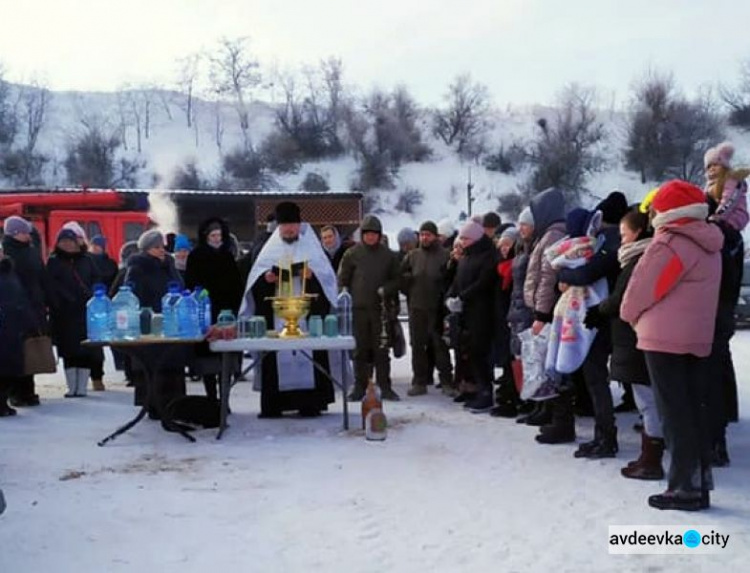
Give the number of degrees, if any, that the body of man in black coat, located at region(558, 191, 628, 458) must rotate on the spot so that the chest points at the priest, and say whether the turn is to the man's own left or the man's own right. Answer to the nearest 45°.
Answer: approximately 45° to the man's own right

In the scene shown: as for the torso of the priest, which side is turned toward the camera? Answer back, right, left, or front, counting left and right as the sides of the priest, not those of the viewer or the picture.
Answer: front

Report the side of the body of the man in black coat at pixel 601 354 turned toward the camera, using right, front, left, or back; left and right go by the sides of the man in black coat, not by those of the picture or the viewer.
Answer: left

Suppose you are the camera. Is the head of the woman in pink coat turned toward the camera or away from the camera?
away from the camera

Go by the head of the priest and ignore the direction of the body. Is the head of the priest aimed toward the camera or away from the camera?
toward the camera

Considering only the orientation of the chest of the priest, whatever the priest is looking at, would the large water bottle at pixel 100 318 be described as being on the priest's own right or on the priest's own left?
on the priest's own right

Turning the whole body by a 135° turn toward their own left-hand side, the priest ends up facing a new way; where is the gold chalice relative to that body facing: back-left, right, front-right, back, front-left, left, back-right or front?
back-right
